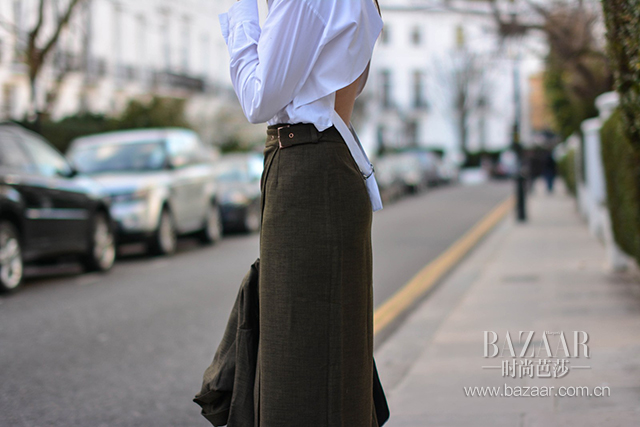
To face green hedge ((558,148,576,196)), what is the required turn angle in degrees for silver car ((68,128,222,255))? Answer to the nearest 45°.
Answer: approximately 180°

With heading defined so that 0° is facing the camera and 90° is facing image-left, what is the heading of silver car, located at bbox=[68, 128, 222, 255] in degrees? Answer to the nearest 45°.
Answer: approximately 45°

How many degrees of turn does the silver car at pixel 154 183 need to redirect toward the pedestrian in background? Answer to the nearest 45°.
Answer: approximately 180°

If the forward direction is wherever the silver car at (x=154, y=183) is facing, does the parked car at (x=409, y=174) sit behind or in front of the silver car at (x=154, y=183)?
behind

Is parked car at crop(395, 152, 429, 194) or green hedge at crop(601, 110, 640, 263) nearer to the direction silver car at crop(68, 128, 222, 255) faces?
the green hedge

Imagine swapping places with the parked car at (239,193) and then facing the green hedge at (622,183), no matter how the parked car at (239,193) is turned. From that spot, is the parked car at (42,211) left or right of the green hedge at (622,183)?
right

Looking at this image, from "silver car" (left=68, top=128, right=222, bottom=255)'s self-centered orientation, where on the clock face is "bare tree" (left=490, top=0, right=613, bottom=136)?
The bare tree is roughly at 7 o'clock from the silver car.
